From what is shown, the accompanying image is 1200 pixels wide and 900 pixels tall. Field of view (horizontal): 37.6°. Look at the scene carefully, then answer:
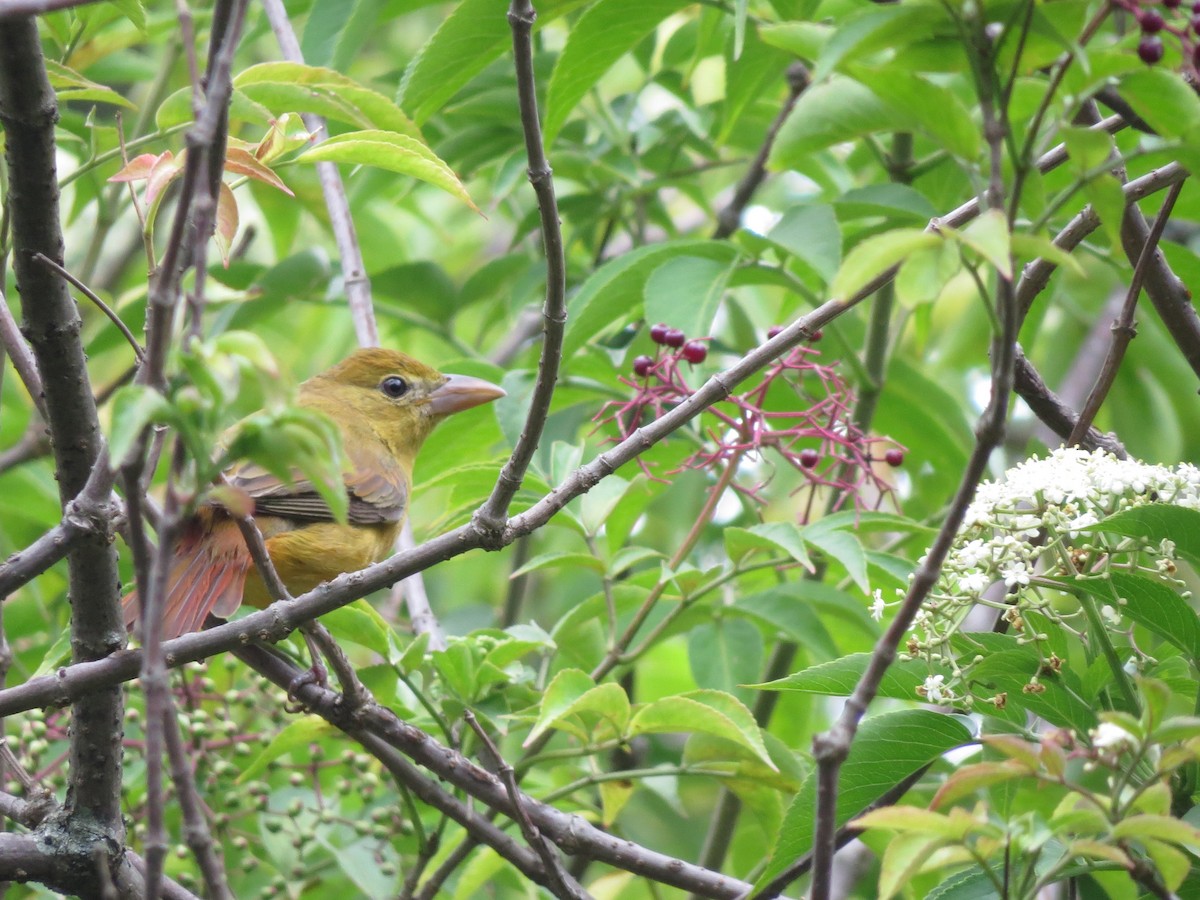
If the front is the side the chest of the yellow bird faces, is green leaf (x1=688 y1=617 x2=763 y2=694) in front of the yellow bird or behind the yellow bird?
in front

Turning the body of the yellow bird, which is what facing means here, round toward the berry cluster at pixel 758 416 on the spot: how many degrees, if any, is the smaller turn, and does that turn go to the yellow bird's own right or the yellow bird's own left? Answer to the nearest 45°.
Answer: approximately 45° to the yellow bird's own right

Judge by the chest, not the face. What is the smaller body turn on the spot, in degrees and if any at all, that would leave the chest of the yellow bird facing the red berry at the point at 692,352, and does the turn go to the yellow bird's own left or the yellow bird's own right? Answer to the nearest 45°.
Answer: approximately 45° to the yellow bird's own right

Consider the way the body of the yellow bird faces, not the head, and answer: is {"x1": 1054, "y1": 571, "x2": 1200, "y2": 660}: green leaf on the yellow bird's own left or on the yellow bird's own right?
on the yellow bird's own right

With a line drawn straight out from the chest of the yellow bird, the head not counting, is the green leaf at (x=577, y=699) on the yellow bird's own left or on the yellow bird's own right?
on the yellow bird's own right

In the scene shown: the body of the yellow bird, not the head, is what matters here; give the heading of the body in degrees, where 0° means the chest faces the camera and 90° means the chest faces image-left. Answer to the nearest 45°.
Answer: approximately 270°
